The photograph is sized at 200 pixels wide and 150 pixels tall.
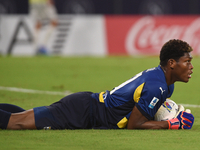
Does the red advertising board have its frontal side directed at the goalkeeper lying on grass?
yes

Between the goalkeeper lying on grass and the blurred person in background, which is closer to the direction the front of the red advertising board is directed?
the goalkeeper lying on grass

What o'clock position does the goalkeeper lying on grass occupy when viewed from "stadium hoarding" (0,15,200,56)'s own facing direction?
The goalkeeper lying on grass is roughly at 12 o'clock from the stadium hoarding.

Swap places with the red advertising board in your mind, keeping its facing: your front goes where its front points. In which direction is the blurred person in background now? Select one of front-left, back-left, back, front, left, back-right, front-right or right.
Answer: right

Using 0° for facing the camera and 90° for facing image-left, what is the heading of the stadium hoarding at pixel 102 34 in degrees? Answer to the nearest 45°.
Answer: approximately 0°
